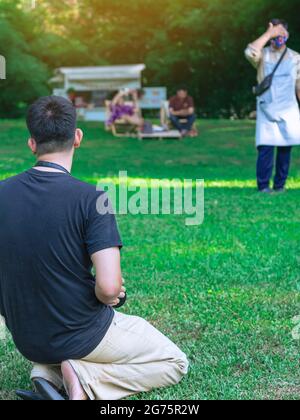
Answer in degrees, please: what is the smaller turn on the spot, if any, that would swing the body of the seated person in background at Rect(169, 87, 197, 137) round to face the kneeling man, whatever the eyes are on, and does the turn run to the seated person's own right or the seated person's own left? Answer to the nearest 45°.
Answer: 0° — they already face them

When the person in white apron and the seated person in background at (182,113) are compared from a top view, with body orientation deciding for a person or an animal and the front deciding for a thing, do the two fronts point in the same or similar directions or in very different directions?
same or similar directions

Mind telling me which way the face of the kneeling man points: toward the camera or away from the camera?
away from the camera

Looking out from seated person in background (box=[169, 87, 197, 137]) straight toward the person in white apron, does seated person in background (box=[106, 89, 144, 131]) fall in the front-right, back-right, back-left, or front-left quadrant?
back-right

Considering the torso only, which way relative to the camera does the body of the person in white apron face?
toward the camera

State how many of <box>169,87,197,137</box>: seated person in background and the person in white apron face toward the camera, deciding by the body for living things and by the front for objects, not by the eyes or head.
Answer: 2

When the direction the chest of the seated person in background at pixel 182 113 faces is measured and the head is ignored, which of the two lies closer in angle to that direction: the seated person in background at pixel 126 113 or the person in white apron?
the person in white apron

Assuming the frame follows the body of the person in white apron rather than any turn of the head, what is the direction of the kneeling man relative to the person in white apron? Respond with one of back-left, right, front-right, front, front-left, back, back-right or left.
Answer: front

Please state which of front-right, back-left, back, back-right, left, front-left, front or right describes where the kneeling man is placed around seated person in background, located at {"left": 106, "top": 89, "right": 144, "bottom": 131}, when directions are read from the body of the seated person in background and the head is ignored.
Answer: front

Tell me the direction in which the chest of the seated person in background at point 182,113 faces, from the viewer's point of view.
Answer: toward the camera

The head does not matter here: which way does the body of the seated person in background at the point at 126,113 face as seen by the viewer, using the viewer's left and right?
facing the viewer

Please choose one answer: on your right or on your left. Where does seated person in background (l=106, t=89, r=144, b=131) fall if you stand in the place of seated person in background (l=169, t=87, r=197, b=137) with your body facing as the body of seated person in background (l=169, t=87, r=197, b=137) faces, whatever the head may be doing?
on your right
